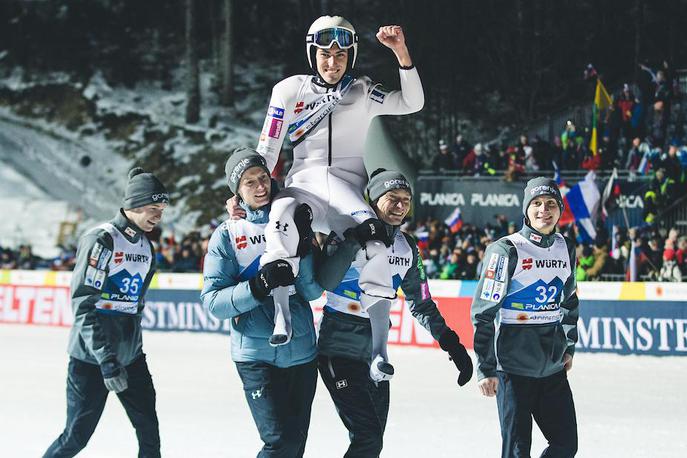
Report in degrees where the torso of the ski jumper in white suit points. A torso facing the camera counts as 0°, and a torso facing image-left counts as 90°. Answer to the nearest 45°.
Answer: approximately 0°

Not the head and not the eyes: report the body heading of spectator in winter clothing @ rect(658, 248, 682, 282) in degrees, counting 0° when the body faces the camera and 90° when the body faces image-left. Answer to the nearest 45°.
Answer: approximately 0°

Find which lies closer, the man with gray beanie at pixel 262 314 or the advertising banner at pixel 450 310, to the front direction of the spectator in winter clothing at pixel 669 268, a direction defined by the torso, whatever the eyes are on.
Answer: the man with gray beanie

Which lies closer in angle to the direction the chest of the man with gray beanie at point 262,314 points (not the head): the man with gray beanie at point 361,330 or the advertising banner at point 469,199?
the man with gray beanie

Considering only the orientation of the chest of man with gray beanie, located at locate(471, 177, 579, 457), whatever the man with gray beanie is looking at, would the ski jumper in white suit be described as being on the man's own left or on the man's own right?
on the man's own right

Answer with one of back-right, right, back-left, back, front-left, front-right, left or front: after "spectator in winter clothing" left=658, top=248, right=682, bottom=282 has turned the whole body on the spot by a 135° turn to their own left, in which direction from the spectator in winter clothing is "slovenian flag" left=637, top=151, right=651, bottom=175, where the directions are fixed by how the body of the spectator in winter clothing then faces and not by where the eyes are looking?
front-left

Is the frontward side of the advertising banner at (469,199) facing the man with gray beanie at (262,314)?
yes

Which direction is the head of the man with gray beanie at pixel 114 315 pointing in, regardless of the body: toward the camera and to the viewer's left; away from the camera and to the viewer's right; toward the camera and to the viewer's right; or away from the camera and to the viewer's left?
toward the camera and to the viewer's right

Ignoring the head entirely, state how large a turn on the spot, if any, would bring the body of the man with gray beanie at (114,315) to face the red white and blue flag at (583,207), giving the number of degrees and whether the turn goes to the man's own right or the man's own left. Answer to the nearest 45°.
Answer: approximately 90° to the man's own left
